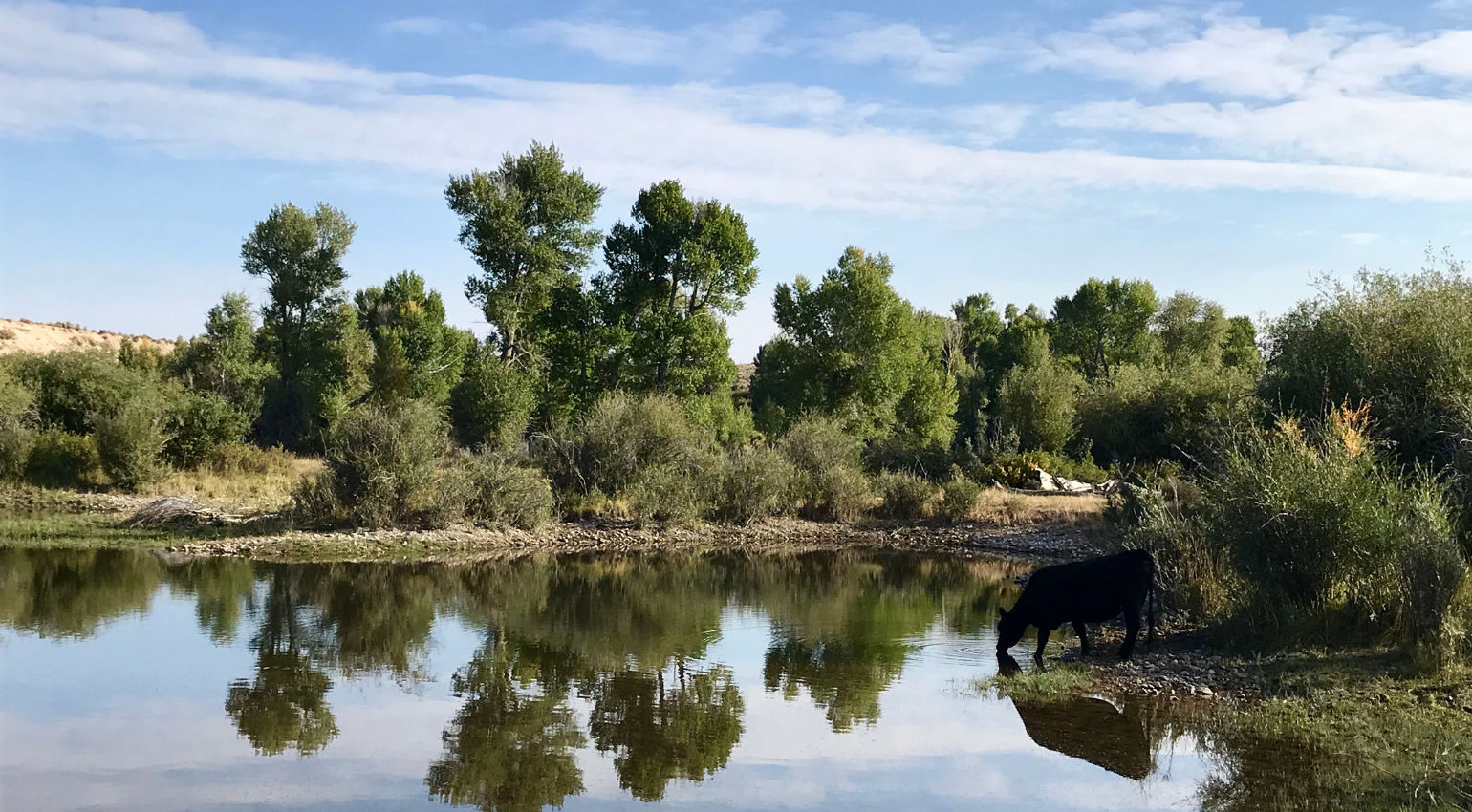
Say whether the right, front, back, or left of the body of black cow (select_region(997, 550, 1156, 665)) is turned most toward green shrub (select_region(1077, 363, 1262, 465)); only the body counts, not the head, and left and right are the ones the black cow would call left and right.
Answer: right

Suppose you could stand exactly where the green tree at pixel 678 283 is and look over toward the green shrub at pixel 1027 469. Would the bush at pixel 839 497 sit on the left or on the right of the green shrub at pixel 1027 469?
right

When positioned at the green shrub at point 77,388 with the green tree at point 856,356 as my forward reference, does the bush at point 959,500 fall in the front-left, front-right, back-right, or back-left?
front-right

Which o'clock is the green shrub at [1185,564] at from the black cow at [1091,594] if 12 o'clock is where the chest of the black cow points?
The green shrub is roughly at 4 o'clock from the black cow.

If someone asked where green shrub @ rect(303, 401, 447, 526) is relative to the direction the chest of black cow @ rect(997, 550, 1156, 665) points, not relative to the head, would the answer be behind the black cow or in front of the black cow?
in front

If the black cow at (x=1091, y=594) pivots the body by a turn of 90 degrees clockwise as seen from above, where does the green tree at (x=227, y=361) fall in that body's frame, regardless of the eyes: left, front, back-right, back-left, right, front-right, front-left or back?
front-left

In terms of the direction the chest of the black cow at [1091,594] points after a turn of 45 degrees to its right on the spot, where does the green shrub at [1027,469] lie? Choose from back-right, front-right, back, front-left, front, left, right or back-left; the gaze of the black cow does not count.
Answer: front-right

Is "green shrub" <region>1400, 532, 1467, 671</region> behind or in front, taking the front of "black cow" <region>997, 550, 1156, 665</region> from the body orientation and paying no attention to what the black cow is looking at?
behind

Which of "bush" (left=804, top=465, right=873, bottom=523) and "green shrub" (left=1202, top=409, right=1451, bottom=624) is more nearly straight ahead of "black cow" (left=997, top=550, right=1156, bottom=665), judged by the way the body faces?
the bush

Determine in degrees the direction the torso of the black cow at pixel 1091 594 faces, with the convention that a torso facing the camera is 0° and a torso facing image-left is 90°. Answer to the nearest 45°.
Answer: approximately 90°

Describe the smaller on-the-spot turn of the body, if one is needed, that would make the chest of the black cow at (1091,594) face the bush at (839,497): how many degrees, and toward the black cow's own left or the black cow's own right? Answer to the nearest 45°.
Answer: approximately 90° to the black cow's own right

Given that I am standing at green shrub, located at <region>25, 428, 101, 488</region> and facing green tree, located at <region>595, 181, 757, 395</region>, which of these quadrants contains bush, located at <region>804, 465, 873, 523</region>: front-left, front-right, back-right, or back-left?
front-right

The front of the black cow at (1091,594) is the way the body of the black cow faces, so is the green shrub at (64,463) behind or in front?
in front

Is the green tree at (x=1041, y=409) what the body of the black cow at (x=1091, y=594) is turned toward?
no

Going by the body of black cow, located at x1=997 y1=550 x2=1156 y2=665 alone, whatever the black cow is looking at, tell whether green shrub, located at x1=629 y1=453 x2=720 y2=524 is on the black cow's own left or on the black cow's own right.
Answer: on the black cow's own right
